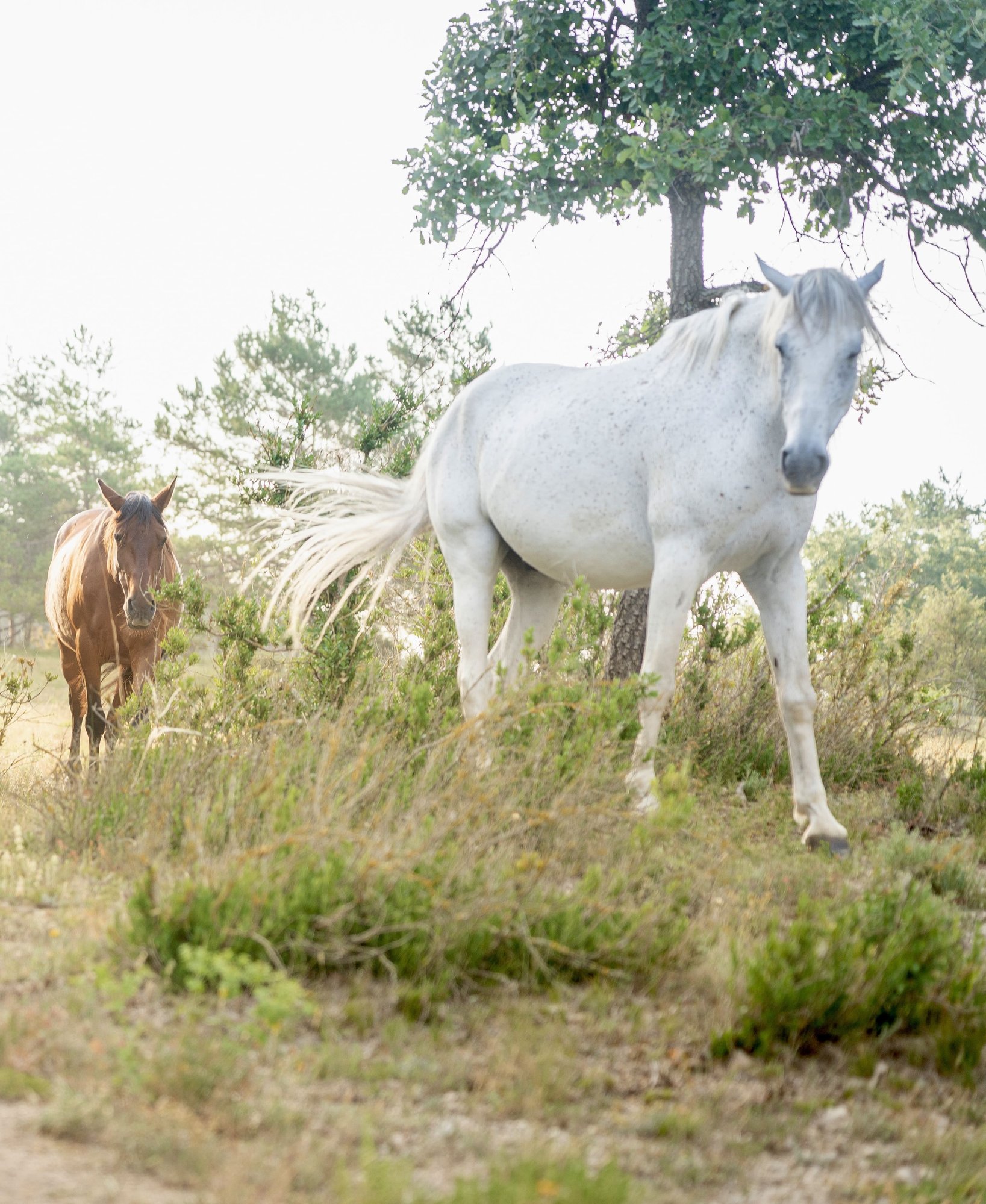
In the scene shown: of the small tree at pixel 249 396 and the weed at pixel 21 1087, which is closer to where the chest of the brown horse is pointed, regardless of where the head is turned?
the weed

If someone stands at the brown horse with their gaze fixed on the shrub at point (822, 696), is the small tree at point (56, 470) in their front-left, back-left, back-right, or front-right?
back-left

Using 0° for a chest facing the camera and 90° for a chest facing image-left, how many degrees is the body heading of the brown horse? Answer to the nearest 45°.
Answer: approximately 315°
